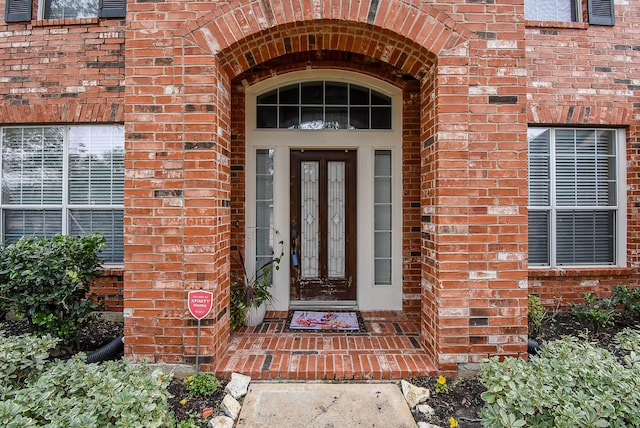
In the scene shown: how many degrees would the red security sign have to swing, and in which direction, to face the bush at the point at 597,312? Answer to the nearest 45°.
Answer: approximately 90° to its left

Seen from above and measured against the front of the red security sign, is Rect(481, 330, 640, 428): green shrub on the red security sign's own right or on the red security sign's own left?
on the red security sign's own left

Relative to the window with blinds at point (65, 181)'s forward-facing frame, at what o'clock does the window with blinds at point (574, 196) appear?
the window with blinds at point (574, 196) is roughly at 10 o'clock from the window with blinds at point (65, 181).

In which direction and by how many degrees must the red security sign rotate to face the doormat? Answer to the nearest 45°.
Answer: approximately 135° to its left

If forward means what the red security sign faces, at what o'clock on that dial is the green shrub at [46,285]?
The green shrub is roughly at 4 o'clock from the red security sign.

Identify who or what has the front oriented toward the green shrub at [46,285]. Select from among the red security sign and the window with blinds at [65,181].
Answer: the window with blinds

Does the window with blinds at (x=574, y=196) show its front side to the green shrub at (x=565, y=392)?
yes

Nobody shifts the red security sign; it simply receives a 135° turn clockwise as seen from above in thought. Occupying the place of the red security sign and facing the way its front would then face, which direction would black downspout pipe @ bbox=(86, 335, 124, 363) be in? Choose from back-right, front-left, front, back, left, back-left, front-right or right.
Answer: front

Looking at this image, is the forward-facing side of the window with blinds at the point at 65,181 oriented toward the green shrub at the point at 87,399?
yes
